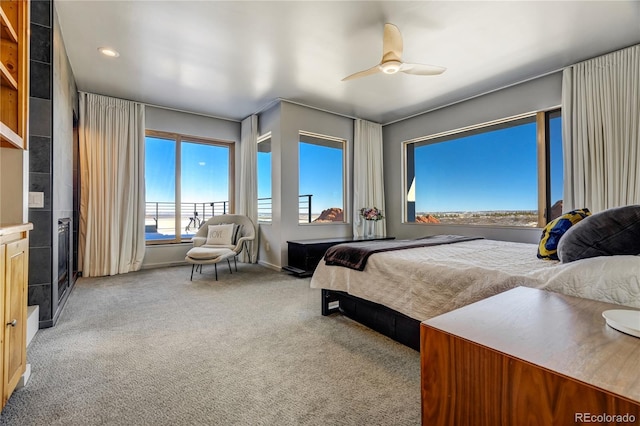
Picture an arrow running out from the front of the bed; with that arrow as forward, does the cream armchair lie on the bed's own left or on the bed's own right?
on the bed's own right

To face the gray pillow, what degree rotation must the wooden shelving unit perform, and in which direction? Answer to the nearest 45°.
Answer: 0° — it already faces it

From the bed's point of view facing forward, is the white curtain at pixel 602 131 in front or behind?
behind

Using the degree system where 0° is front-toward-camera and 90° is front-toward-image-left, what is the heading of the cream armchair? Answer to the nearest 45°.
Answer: approximately 45°

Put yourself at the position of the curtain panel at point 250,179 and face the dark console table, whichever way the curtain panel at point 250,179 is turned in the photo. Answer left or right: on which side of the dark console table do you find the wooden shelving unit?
right

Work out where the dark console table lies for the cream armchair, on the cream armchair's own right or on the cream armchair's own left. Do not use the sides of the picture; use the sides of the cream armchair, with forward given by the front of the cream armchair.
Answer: on the cream armchair's own left

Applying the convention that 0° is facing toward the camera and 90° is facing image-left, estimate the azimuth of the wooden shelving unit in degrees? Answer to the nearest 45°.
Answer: approximately 315°

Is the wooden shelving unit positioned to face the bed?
yes

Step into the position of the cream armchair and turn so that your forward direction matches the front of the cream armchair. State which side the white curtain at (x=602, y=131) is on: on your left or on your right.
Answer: on your left

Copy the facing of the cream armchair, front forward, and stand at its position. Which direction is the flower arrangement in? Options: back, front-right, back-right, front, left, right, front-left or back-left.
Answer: back-left

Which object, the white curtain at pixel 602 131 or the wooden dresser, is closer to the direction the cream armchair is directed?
the wooden dresser

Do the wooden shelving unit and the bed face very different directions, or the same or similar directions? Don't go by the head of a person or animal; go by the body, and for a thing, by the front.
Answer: very different directions

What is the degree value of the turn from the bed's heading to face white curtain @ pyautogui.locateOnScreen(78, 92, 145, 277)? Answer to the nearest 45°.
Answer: approximately 45° to its right

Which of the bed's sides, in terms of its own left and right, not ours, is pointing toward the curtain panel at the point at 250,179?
right

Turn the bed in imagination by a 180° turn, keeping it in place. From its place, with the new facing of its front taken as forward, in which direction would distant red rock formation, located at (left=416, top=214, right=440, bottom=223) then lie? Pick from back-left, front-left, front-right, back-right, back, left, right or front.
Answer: back-left
